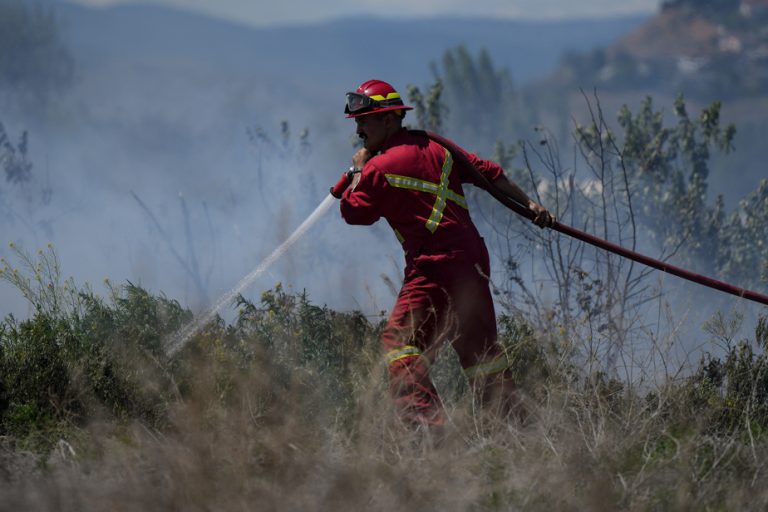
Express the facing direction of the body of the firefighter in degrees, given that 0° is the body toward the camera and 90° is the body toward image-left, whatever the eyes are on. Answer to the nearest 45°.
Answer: approximately 135°

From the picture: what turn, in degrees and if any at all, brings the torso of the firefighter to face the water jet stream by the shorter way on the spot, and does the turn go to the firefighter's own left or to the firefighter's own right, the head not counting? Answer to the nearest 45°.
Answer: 0° — they already face it

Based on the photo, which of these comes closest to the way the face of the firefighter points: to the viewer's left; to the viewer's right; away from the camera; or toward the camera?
to the viewer's left
